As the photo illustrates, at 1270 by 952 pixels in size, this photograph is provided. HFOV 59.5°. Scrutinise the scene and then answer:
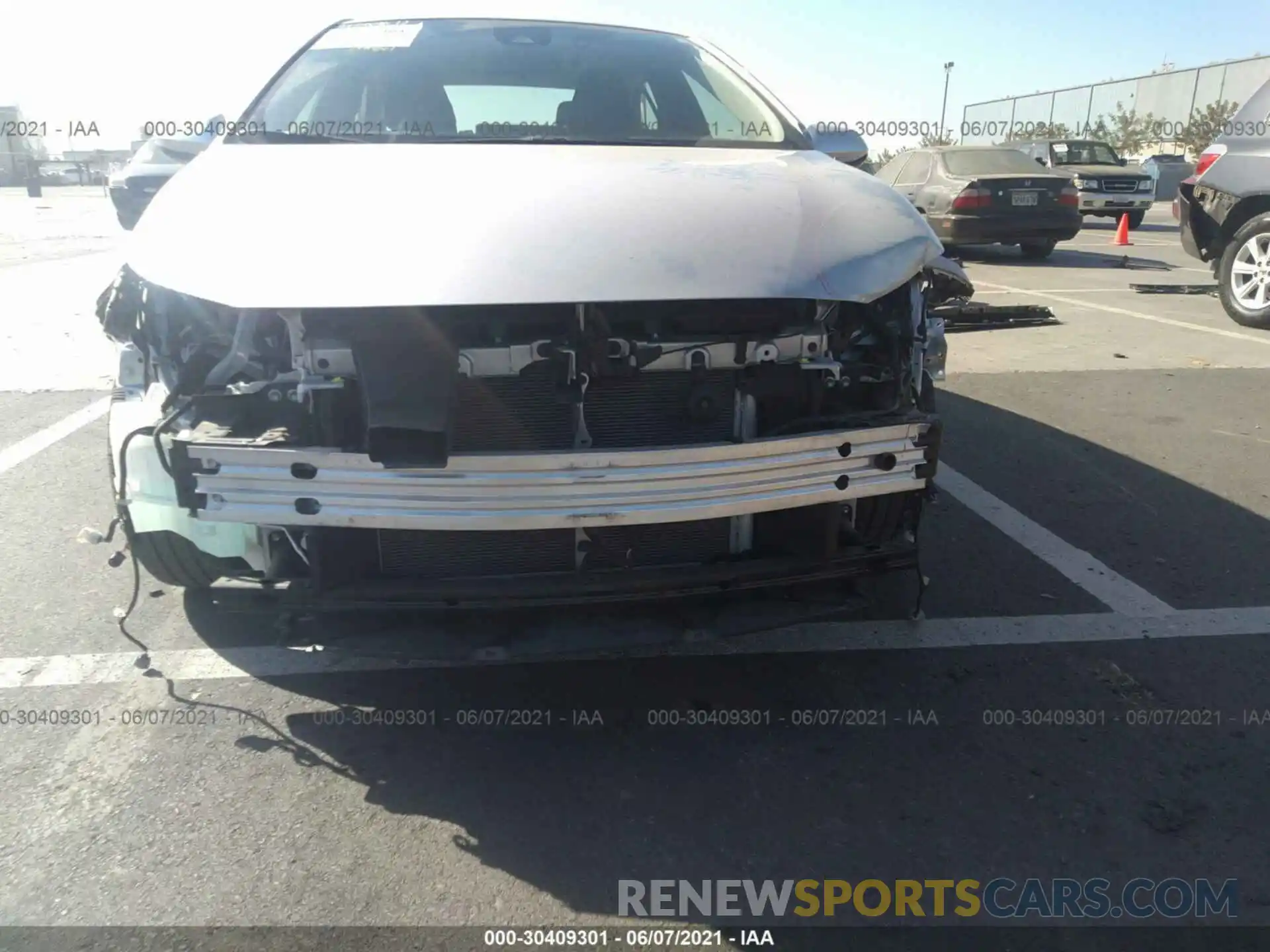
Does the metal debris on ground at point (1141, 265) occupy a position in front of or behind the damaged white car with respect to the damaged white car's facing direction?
behind

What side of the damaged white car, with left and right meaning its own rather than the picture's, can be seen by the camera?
front

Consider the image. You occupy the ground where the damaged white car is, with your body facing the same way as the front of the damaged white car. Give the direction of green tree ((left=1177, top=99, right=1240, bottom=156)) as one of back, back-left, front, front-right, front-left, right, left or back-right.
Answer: back-left

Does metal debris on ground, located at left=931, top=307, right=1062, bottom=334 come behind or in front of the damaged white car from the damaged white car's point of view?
behind

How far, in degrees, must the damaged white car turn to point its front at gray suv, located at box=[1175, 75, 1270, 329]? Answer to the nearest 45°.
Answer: approximately 135° to its left

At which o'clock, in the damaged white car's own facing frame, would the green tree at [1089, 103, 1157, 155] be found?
The green tree is roughly at 7 o'clock from the damaged white car.

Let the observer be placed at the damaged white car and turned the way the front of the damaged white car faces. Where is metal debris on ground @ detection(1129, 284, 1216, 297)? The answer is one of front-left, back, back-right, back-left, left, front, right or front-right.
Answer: back-left

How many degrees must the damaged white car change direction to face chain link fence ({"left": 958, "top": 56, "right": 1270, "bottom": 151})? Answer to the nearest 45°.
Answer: approximately 135° to its left
